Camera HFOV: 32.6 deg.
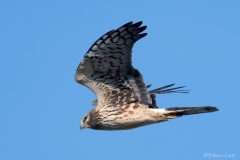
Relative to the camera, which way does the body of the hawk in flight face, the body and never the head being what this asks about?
to the viewer's left
